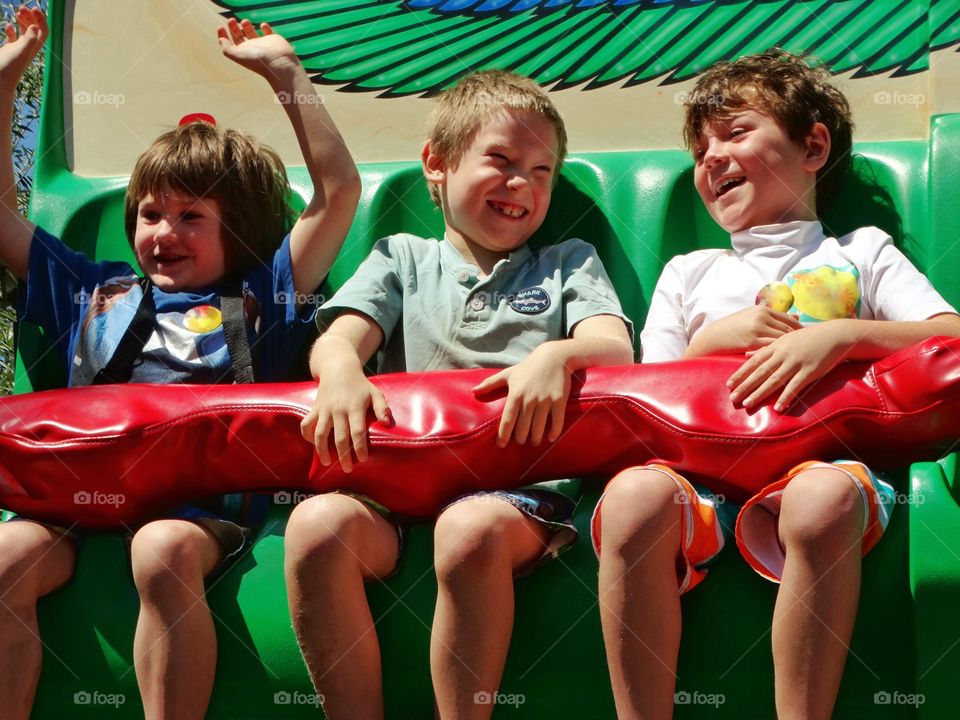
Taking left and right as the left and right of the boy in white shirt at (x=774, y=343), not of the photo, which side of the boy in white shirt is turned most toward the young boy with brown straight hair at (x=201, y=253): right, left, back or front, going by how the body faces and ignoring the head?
right

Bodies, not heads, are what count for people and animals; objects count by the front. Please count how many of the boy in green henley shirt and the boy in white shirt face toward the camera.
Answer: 2

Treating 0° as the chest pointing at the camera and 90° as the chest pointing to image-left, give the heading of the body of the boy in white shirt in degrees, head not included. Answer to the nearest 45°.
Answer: approximately 0°

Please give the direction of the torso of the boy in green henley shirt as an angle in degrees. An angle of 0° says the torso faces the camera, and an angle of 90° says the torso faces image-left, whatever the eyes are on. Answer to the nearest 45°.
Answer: approximately 0°
